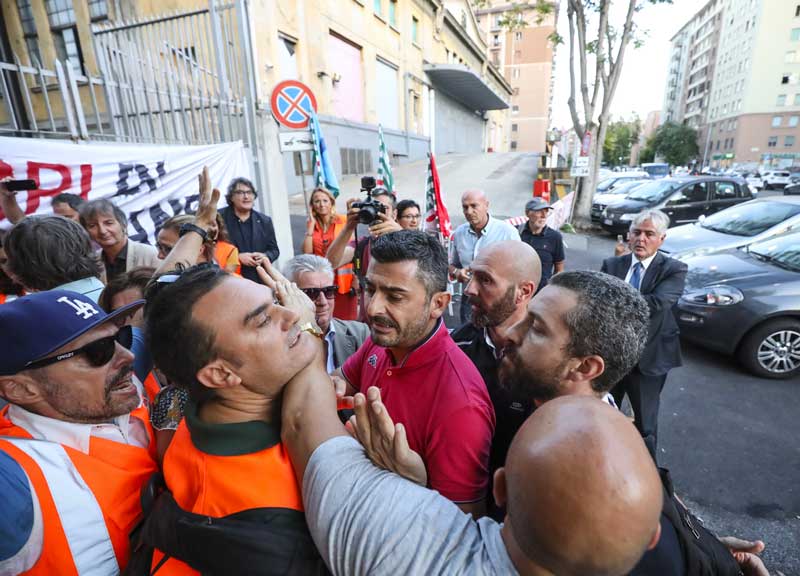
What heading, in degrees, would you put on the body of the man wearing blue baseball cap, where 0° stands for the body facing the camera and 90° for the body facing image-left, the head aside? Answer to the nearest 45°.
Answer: approximately 315°

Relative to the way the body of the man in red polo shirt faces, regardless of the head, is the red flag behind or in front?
behind

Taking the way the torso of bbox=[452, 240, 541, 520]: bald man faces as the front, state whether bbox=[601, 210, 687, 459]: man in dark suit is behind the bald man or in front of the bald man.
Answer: behind

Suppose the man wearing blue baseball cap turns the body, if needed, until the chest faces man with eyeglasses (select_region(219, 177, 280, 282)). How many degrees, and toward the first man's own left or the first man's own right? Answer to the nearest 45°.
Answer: approximately 90° to the first man's own left

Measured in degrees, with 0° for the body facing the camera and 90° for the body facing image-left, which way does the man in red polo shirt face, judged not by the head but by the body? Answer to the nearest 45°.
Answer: approximately 45°

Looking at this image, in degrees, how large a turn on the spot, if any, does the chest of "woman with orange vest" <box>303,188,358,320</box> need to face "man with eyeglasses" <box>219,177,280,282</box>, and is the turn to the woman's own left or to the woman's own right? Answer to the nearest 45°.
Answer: approximately 90° to the woman's own right

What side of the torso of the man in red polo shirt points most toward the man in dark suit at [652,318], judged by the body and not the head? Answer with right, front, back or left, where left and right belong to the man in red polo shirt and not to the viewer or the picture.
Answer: back

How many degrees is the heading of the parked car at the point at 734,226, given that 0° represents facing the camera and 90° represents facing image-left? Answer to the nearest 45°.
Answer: approximately 45°

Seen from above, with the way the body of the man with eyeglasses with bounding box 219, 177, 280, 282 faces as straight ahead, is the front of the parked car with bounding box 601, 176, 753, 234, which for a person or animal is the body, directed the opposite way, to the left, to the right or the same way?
to the right

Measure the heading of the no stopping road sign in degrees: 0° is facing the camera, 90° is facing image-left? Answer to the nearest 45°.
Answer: approximately 0°
